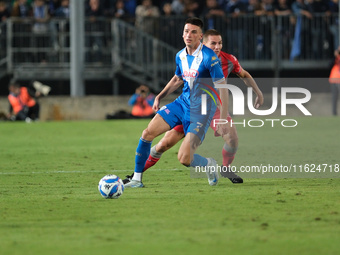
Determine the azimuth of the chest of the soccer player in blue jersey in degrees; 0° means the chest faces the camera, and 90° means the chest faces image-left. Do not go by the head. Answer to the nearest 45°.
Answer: approximately 45°

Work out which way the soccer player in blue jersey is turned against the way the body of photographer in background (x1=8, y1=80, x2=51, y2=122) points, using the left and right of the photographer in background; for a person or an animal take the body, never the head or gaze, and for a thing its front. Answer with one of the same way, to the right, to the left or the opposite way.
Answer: to the right

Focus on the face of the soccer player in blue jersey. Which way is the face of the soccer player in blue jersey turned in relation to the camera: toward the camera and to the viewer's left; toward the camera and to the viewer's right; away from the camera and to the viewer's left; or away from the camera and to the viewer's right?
toward the camera and to the viewer's left

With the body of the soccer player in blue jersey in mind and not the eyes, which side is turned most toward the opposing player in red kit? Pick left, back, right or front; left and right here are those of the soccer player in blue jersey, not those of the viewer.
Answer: back

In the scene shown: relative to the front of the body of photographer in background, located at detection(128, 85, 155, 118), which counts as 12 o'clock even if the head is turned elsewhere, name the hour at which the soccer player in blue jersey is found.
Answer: The soccer player in blue jersey is roughly at 12 o'clock from the photographer in background.

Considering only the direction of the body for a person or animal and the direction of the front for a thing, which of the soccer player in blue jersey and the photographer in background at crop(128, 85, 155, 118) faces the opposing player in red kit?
the photographer in background

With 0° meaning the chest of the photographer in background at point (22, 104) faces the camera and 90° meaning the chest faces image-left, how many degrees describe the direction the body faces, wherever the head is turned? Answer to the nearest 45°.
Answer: approximately 315°
